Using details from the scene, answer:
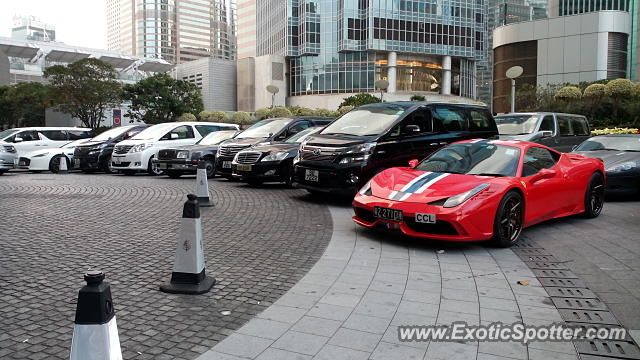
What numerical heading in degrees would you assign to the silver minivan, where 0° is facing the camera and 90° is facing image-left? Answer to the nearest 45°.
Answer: approximately 45°

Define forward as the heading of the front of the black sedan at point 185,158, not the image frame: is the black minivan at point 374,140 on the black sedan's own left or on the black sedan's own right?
on the black sedan's own left

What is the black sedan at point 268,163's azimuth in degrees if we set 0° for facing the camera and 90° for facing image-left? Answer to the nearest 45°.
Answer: approximately 45°

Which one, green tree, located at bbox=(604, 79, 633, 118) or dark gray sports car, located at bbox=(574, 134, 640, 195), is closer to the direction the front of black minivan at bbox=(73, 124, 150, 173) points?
the dark gray sports car

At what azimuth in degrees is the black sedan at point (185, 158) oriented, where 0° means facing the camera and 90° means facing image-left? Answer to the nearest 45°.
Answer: approximately 45°

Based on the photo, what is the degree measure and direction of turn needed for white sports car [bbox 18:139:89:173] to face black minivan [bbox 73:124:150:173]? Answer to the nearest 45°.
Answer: approximately 90° to its left
